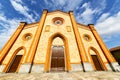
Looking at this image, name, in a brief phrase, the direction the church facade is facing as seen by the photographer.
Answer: facing the viewer
